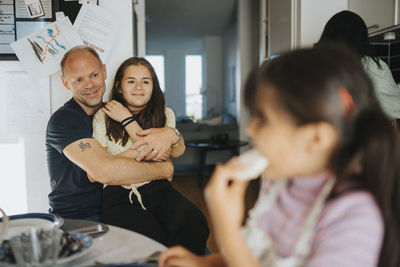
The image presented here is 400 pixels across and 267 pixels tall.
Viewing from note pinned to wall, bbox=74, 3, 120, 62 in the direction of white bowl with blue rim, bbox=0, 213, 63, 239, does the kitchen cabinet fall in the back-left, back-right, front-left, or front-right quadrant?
back-left

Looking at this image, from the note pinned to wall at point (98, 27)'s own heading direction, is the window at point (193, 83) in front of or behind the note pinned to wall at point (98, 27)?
behind

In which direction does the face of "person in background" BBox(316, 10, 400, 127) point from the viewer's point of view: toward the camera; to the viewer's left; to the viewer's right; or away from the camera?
away from the camera

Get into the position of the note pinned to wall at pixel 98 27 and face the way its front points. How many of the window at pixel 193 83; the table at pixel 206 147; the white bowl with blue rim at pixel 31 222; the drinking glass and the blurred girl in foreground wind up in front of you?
3

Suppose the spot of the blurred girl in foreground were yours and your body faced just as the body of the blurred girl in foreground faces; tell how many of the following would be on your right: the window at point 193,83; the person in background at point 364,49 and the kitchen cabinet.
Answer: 3

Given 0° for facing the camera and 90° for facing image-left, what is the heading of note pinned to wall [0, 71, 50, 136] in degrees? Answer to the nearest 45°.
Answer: approximately 0°

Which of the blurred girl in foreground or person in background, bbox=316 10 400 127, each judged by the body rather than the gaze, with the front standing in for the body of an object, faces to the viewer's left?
the blurred girl in foreground

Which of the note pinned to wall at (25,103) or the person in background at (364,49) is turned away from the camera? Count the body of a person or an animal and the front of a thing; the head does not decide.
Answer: the person in background

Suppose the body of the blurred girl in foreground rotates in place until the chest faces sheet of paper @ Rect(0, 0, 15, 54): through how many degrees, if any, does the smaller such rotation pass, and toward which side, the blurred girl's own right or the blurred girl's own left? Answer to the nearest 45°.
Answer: approximately 45° to the blurred girl's own right

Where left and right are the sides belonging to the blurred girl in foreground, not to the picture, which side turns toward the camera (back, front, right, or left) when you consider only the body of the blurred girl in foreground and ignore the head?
left

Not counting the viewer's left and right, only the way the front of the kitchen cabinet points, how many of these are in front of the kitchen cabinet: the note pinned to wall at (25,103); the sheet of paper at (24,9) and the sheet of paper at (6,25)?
3

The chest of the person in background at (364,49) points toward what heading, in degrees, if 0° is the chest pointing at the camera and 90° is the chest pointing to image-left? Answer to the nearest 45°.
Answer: approximately 180°
